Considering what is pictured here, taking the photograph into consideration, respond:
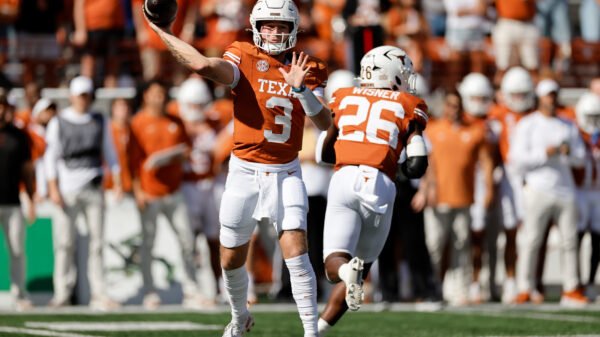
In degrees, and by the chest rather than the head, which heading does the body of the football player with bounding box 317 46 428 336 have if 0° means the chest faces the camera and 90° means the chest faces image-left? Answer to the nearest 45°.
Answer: approximately 225°

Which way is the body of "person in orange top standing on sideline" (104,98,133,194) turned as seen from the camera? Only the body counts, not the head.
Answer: toward the camera

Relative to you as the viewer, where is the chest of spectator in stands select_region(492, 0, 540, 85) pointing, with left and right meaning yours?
facing the viewer

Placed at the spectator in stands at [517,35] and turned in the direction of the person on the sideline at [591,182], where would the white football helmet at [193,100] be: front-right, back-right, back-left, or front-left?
front-right

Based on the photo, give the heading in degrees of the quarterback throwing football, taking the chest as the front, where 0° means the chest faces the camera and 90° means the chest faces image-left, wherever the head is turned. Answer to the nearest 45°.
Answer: approximately 0°

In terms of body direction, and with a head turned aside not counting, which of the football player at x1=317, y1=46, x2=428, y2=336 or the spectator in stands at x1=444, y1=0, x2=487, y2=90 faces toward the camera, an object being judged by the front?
the spectator in stands

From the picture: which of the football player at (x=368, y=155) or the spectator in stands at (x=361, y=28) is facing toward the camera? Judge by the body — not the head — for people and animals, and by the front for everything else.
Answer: the spectator in stands

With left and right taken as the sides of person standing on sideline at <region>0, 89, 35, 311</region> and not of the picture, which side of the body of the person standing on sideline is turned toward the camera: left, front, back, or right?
front

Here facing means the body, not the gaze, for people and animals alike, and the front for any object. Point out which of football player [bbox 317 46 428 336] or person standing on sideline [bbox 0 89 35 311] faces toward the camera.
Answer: the person standing on sideline

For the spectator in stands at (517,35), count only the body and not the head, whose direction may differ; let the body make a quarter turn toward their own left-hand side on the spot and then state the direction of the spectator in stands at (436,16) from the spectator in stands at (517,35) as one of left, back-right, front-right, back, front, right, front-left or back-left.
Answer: back-left

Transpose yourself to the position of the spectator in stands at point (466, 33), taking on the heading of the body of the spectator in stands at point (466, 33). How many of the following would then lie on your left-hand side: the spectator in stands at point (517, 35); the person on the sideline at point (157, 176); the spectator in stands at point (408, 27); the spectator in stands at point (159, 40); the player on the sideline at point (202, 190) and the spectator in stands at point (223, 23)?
1
